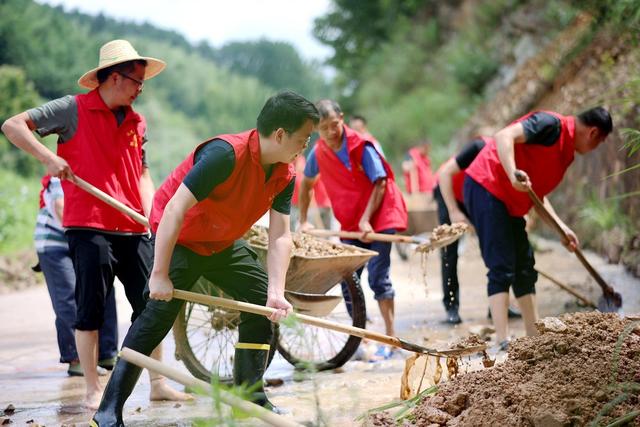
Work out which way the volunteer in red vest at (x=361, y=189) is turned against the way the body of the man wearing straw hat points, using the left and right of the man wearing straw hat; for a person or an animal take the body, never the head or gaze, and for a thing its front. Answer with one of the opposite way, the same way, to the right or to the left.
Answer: to the right

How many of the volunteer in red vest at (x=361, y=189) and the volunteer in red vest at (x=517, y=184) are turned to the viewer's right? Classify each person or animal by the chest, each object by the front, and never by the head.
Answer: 1

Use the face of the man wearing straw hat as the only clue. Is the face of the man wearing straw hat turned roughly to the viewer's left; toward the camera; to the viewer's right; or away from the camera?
to the viewer's right

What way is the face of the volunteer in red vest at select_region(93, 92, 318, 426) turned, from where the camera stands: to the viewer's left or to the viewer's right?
to the viewer's right

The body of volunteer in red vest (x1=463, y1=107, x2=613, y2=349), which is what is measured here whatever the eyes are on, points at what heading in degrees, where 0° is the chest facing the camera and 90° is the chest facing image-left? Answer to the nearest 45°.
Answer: approximately 270°

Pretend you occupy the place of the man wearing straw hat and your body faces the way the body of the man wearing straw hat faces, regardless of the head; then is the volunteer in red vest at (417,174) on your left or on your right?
on your left

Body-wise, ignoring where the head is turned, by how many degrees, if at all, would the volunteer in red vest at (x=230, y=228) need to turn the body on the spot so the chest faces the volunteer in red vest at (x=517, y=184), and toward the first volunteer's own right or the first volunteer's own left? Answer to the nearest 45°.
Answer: approximately 90° to the first volunteer's own left

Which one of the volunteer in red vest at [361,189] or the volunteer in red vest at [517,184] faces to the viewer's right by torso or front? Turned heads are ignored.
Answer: the volunteer in red vest at [517,184]

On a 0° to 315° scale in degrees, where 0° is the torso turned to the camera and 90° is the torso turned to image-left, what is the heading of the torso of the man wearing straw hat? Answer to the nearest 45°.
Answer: approximately 315°
